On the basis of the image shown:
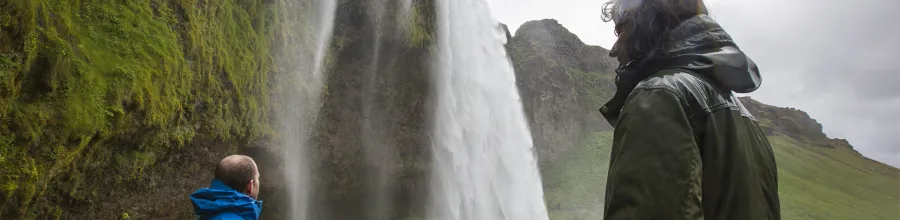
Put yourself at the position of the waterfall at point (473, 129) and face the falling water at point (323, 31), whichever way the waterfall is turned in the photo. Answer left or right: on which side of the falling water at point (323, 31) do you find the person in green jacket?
left

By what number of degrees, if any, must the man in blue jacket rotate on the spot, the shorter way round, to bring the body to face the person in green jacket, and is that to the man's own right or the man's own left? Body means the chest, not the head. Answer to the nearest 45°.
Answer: approximately 90° to the man's own right

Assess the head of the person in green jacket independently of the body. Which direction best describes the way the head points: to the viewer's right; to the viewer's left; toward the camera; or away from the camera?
to the viewer's left

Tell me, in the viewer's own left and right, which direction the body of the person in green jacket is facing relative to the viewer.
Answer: facing away from the viewer and to the left of the viewer

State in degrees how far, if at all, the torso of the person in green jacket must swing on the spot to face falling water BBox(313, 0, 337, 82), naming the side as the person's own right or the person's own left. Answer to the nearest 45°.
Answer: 0° — they already face it

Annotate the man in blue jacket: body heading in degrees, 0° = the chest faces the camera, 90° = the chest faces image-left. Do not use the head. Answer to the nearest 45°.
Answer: approximately 225°
